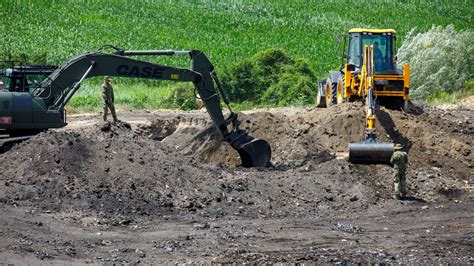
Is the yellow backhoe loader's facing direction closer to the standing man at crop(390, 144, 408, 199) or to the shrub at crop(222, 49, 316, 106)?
the shrub

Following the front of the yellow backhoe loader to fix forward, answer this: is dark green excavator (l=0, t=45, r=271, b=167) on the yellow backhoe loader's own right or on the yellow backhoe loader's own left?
on the yellow backhoe loader's own left

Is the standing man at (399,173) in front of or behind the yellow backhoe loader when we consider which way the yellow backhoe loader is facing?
behind

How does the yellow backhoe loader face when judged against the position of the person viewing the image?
facing away from the viewer and to the left of the viewer

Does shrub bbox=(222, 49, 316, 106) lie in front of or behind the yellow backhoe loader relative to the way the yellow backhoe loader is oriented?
in front

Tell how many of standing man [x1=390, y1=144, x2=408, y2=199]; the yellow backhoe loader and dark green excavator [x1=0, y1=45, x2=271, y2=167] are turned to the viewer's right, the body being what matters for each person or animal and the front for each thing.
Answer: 1

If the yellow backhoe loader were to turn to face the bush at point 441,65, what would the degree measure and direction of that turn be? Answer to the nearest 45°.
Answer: approximately 45° to its right

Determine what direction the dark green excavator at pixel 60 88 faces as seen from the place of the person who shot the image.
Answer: facing to the right of the viewer

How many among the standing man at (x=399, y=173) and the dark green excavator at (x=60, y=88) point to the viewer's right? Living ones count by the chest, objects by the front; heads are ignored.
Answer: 1
